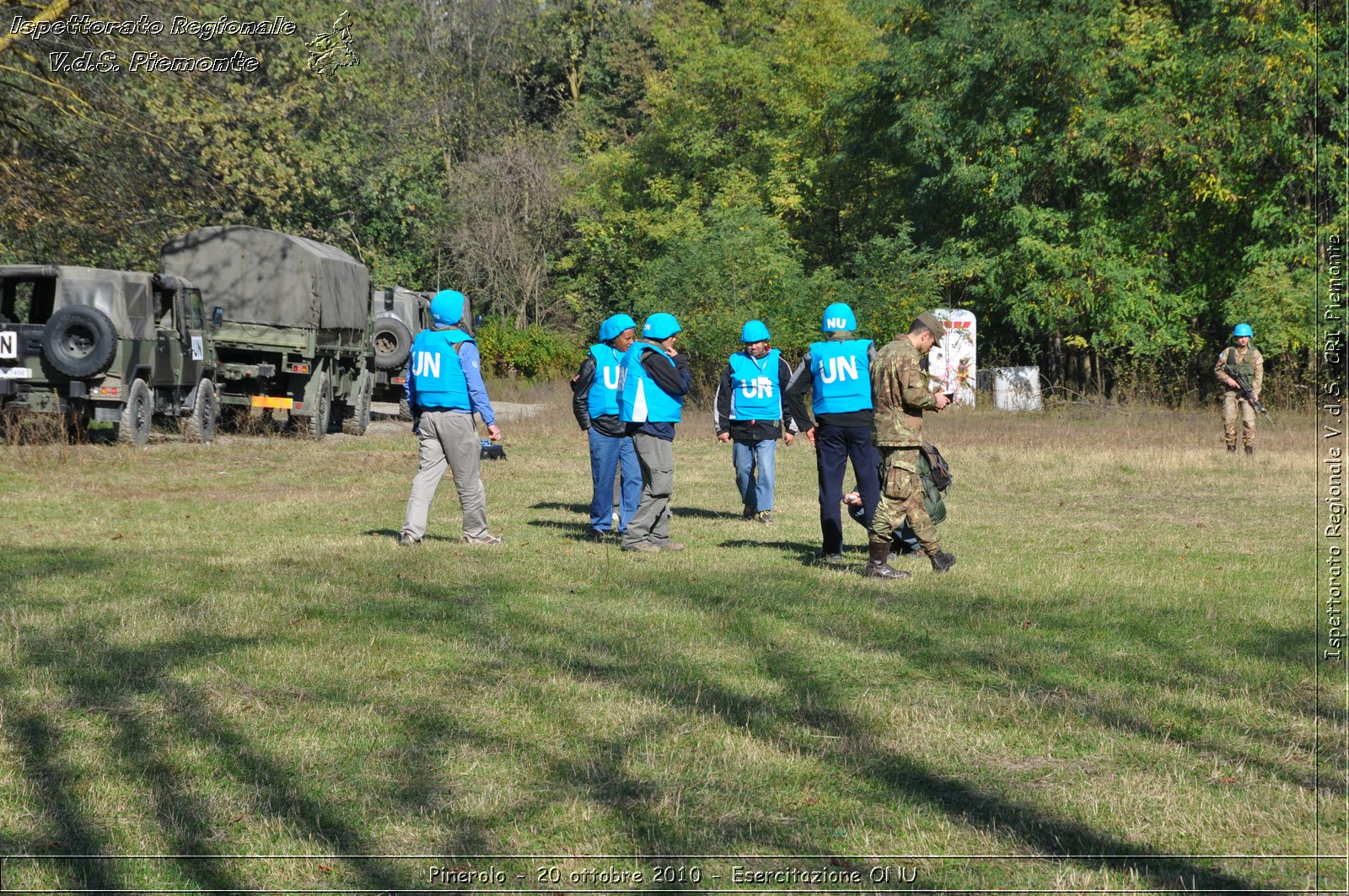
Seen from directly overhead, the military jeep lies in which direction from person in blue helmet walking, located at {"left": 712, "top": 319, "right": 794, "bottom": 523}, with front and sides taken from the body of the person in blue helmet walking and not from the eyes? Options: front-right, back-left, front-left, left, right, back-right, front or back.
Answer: back-right

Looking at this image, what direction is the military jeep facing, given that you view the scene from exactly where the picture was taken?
facing away from the viewer and to the right of the viewer

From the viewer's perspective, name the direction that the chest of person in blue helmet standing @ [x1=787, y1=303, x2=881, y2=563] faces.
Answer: away from the camera

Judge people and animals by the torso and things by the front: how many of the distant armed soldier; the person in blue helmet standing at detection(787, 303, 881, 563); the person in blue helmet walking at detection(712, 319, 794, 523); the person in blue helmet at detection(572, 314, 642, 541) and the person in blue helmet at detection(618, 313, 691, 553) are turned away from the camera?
1

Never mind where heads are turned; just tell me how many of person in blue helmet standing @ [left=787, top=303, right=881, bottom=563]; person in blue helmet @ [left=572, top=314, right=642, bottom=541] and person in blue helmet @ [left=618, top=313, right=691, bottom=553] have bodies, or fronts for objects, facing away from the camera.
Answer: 1

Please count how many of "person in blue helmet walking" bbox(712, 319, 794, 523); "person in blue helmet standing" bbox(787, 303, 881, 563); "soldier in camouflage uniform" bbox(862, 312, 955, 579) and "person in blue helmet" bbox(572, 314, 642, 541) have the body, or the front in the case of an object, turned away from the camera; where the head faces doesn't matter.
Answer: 1

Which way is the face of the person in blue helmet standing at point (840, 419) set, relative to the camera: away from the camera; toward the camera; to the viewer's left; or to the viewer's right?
away from the camera

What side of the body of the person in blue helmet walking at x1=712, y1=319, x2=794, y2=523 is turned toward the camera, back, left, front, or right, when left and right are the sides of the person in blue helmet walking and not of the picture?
front

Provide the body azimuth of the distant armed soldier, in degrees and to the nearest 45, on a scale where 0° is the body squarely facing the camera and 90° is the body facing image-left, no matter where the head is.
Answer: approximately 0°

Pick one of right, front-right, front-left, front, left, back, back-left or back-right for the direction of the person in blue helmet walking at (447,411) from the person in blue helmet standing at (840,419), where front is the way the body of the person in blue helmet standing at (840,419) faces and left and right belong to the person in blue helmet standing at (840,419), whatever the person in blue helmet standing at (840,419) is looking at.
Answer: left

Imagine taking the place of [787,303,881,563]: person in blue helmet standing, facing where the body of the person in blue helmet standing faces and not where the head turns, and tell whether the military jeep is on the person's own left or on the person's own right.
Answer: on the person's own left

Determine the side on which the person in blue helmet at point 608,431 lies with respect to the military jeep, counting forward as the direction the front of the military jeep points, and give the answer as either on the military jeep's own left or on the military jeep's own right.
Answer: on the military jeep's own right
